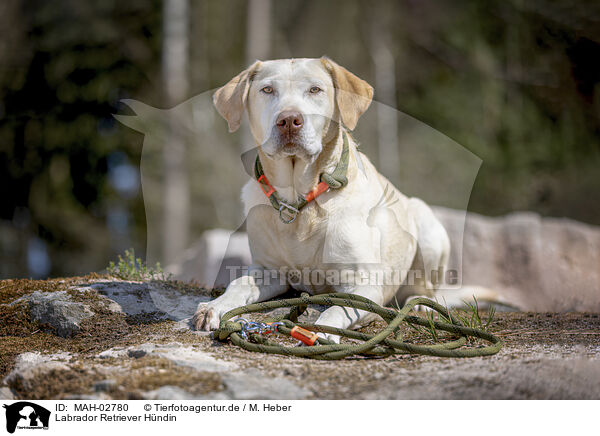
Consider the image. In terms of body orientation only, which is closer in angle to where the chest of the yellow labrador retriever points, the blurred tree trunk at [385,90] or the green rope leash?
the green rope leash

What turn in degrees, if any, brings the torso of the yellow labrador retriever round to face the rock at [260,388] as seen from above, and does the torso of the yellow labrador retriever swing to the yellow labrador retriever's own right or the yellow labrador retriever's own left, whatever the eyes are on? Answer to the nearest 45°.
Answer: approximately 45° to the yellow labrador retriever's own left

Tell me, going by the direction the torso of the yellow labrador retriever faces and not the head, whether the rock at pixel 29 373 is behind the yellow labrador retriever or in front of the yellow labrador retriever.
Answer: in front

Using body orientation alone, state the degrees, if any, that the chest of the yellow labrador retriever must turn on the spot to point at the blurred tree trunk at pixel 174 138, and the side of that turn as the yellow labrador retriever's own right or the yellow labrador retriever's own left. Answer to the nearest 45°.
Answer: approximately 135° to the yellow labrador retriever's own right

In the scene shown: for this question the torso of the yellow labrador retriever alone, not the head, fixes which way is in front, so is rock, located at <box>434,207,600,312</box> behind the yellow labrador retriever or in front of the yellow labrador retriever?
behind

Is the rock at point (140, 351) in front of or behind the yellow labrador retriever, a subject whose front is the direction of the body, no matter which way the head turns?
in front

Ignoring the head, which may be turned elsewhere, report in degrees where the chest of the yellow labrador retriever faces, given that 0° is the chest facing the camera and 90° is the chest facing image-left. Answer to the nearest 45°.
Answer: approximately 45°

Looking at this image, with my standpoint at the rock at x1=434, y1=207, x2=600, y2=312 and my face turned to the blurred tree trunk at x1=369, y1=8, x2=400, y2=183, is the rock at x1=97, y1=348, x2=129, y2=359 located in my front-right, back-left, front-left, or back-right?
back-left

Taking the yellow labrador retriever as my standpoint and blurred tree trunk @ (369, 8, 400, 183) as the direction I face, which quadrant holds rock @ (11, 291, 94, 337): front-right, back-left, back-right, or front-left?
back-left

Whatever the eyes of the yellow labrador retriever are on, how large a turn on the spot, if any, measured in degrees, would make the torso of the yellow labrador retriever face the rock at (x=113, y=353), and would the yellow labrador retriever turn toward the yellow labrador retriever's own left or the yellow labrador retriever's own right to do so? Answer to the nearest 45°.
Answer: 0° — it already faces it
